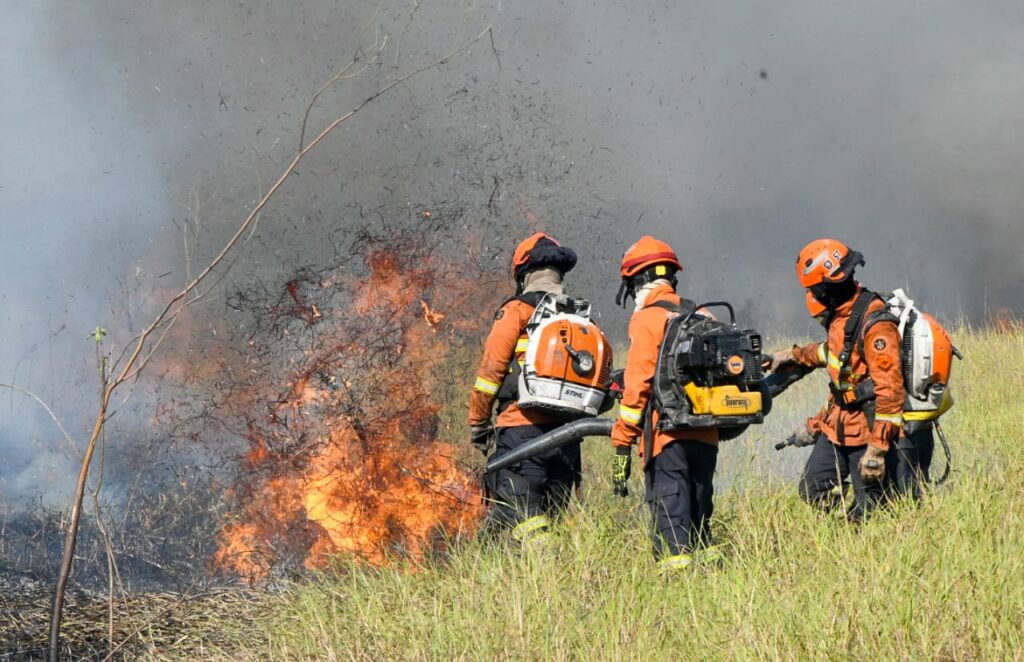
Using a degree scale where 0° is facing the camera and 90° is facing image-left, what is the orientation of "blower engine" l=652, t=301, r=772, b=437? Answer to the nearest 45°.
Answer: approximately 315°

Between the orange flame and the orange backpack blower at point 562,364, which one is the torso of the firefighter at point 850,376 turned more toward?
the orange backpack blower

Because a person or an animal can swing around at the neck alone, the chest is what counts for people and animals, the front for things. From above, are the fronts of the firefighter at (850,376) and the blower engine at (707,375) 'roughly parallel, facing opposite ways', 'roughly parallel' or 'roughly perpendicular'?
roughly perpendicular

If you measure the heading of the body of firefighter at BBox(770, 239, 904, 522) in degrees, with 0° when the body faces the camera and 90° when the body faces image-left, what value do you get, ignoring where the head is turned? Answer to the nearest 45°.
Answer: approximately 45°

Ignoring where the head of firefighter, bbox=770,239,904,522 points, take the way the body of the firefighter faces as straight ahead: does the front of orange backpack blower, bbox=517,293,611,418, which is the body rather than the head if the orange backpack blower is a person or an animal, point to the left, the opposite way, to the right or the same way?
to the left

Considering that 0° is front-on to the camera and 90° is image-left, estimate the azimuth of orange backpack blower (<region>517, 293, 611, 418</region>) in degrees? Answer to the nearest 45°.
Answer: approximately 315°

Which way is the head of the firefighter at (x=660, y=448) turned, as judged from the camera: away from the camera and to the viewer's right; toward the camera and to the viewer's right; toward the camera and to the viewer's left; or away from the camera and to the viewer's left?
away from the camera and to the viewer's left

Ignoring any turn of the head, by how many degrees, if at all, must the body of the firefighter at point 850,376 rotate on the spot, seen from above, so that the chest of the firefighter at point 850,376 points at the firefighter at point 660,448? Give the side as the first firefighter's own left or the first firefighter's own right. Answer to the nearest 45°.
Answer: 0° — they already face them

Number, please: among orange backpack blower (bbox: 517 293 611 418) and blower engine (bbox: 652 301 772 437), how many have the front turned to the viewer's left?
0

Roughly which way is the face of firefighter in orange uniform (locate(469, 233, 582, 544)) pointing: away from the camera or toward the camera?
away from the camera

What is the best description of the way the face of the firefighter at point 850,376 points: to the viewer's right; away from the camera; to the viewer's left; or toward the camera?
to the viewer's left

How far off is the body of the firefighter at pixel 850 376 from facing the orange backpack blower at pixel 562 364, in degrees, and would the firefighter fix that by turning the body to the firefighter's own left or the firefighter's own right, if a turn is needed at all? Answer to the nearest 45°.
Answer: approximately 45° to the firefighter's own right
